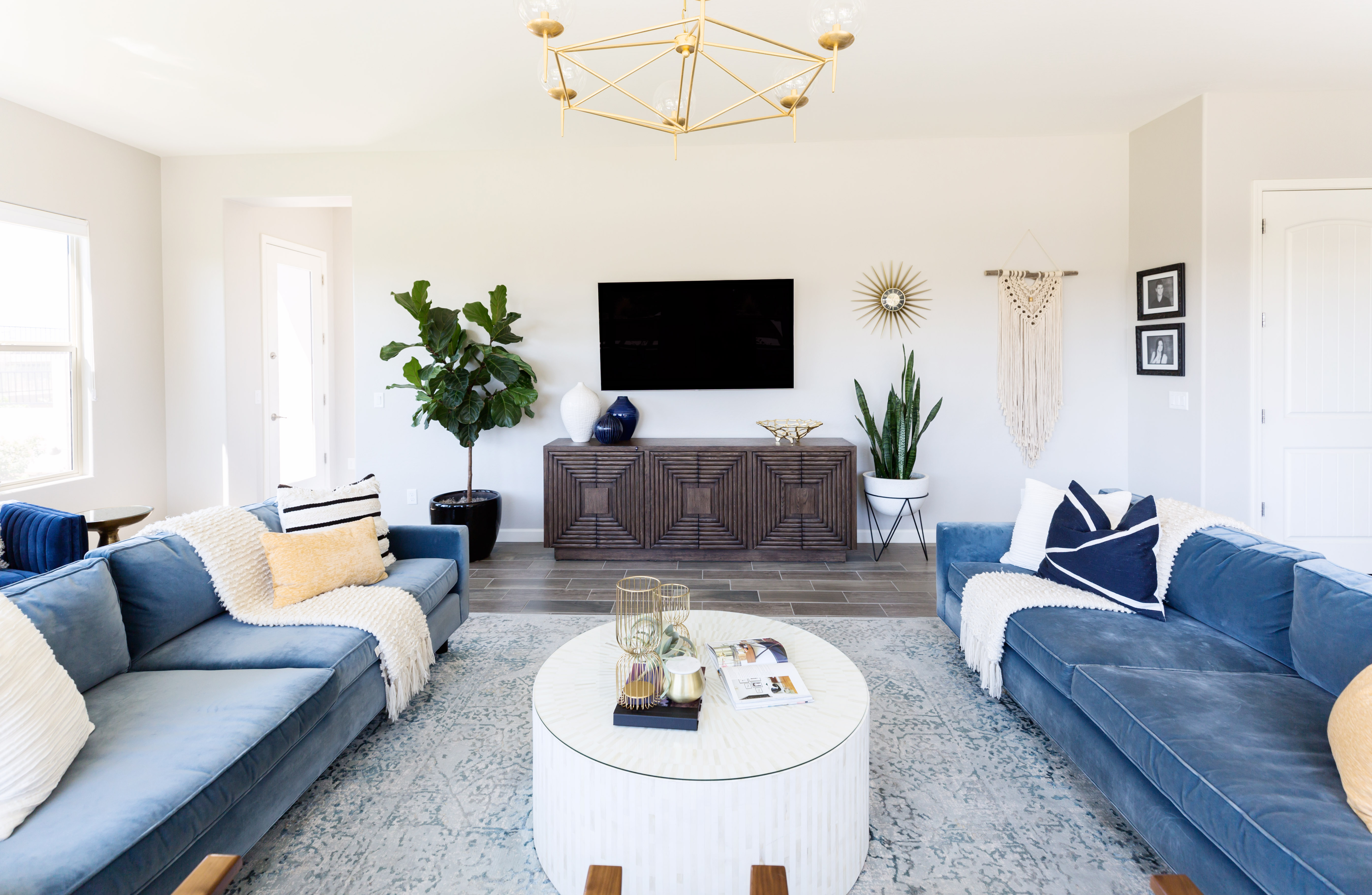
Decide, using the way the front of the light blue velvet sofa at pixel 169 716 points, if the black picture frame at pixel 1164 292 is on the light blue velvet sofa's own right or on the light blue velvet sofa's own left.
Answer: on the light blue velvet sofa's own left

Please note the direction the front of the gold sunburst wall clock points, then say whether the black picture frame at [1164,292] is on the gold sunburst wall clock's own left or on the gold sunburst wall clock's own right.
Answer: on the gold sunburst wall clock's own left

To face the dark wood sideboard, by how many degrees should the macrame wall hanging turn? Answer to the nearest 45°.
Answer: approximately 45° to its right

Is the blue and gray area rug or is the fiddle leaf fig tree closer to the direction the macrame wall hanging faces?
the blue and gray area rug

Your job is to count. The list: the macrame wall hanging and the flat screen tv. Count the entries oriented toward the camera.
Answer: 2

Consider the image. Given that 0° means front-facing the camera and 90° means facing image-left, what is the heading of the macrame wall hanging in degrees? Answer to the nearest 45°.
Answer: approximately 0°

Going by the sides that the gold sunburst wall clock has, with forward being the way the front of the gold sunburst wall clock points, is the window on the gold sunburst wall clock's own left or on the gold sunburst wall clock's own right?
on the gold sunburst wall clock's own right
